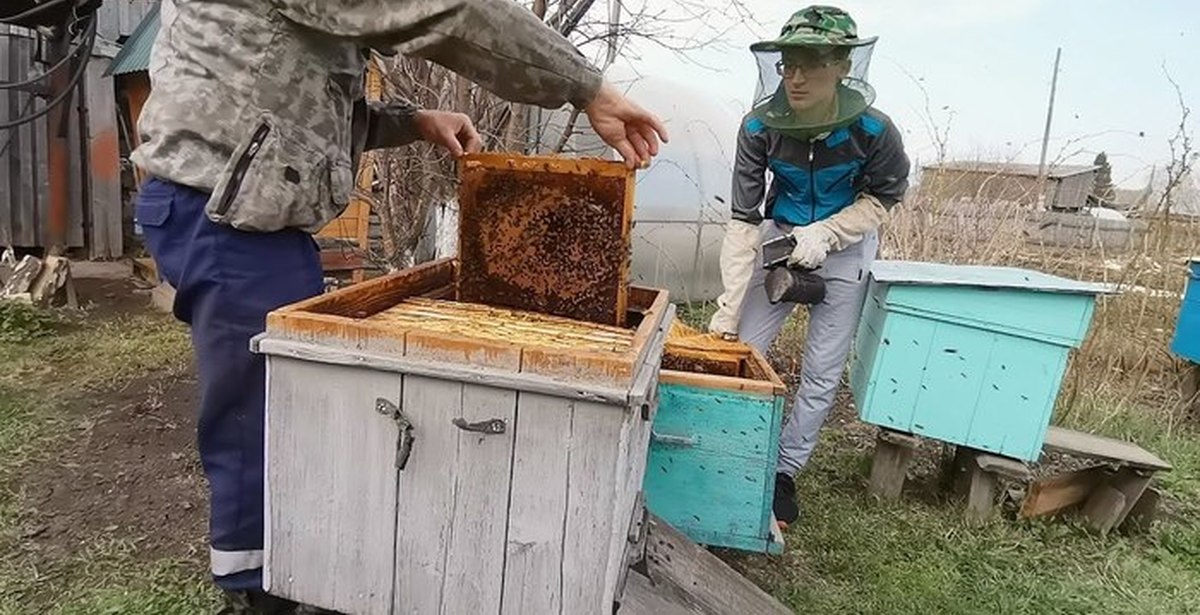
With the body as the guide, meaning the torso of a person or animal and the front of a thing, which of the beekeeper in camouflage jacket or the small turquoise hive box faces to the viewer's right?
the beekeeper in camouflage jacket

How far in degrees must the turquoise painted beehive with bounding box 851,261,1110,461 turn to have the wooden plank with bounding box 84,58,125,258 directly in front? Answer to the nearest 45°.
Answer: approximately 90° to its right

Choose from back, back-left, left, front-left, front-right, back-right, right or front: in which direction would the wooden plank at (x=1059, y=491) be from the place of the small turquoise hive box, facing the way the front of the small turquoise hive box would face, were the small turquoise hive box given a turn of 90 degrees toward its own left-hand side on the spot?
front-left

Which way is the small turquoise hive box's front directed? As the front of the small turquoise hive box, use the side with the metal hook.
toward the camera

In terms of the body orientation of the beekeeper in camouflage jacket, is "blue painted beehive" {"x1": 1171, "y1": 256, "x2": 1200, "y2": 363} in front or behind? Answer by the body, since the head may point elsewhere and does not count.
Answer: in front

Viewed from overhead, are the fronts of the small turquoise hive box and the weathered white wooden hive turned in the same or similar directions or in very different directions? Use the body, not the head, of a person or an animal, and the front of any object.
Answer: same or similar directions

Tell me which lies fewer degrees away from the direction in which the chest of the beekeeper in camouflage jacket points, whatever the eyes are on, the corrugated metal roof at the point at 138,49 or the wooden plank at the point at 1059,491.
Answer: the wooden plank

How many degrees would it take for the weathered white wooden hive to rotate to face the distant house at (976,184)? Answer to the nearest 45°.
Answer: approximately 135° to its left

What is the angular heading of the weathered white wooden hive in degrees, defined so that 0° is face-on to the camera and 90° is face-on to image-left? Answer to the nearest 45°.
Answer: approximately 0°

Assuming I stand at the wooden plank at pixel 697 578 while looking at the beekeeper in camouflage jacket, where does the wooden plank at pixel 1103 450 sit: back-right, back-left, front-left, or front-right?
back-right

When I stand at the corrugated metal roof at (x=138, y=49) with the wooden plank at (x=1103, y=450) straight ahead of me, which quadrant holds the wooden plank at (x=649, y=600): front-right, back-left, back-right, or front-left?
front-right

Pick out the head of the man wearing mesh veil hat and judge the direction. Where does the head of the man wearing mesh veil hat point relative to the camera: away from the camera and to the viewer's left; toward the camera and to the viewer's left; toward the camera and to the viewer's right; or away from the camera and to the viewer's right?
toward the camera and to the viewer's left

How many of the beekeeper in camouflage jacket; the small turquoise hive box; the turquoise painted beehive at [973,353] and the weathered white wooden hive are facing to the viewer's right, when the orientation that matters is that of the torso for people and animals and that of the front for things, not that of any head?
1
